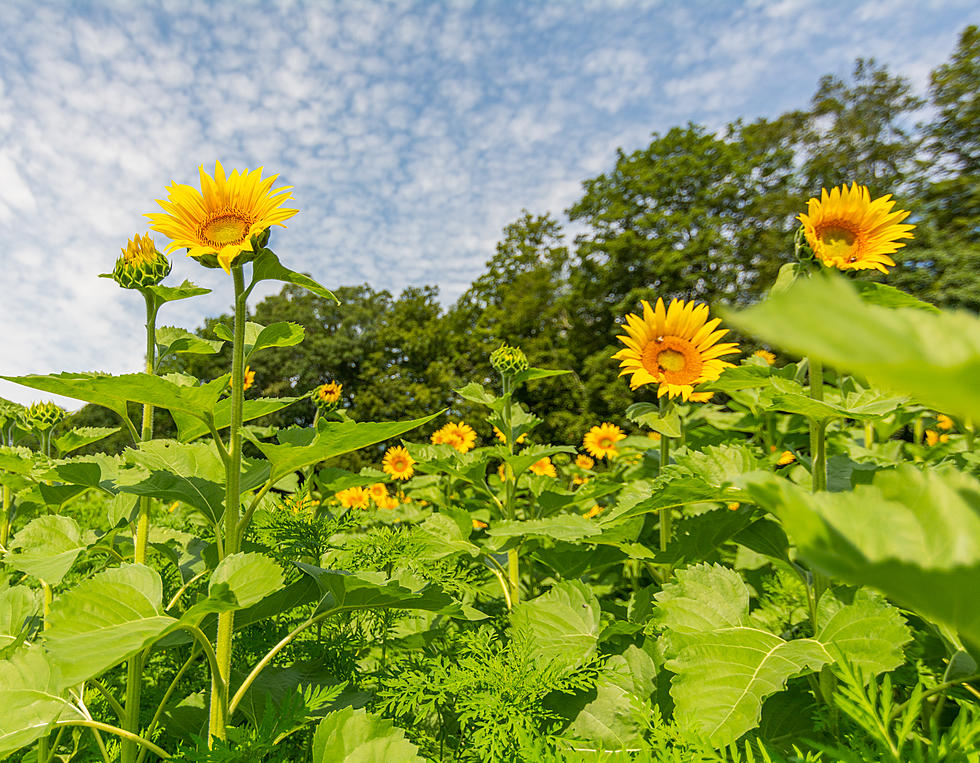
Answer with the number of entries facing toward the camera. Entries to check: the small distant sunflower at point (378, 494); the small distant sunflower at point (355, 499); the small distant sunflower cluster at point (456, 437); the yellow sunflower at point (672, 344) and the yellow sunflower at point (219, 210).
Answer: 5

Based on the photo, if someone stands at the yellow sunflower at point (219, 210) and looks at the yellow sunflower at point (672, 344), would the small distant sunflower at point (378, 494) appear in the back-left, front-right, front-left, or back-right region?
front-left

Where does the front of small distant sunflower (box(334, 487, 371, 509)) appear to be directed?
toward the camera

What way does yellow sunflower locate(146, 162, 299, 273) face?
toward the camera

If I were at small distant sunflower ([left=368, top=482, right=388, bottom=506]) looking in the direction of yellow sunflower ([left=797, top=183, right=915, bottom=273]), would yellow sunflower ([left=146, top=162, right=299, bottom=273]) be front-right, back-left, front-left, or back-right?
front-right

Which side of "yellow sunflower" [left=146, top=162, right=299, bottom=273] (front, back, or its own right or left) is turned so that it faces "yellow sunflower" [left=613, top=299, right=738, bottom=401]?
left

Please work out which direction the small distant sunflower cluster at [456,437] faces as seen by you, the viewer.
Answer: facing the viewer

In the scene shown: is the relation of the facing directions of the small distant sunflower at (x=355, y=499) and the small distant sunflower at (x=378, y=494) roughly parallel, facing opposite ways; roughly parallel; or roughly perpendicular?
roughly parallel

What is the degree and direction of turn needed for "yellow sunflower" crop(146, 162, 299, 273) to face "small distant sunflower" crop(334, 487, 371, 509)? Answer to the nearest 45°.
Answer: approximately 180°

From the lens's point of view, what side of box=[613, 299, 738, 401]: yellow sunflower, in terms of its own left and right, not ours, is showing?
front

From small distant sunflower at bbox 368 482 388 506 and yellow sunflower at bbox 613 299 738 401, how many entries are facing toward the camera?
2

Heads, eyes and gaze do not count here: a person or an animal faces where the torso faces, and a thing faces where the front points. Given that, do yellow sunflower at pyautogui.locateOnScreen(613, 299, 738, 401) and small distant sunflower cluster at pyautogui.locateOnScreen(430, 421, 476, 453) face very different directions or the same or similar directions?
same or similar directions
